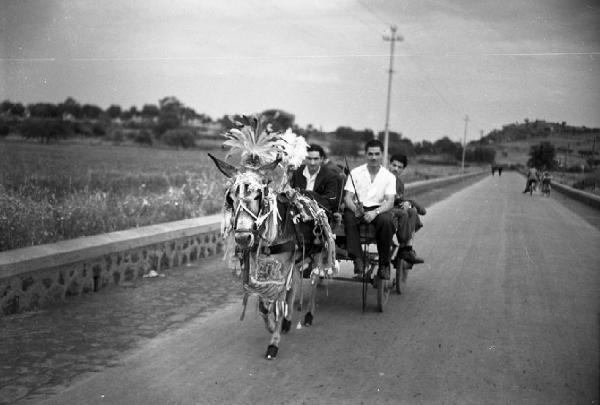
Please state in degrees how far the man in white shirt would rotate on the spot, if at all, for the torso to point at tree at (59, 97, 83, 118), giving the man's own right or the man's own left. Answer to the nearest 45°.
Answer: approximately 135° to the man's own right

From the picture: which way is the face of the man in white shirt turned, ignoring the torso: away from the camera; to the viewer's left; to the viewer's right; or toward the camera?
toward the camera

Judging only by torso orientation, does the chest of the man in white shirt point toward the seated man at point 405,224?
no

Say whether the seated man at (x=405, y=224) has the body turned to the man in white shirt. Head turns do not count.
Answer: no

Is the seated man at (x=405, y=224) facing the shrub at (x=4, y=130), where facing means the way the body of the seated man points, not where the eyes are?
no

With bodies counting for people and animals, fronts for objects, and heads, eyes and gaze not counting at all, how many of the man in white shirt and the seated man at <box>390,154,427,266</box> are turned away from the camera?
0

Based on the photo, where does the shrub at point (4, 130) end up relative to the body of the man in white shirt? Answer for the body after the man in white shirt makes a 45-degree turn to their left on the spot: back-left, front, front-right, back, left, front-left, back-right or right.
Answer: back

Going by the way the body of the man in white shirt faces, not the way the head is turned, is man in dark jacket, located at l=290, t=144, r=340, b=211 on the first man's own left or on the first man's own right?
on the first man's own right

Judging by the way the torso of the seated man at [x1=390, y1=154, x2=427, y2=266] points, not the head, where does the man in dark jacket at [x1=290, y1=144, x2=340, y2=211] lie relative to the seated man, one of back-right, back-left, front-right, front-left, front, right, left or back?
right

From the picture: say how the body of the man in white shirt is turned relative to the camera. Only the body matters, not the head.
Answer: toward the camera

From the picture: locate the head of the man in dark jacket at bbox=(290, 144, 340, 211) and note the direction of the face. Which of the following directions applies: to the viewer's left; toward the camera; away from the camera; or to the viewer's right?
toward the camera

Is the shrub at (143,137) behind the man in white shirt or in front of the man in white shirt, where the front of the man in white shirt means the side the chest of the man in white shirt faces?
behind

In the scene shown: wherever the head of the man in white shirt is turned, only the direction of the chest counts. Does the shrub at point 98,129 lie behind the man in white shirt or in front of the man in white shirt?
behind

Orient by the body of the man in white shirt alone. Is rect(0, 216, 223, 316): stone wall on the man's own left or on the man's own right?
on the man's own right

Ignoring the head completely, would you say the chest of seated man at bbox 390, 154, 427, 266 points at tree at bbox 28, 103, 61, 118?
no

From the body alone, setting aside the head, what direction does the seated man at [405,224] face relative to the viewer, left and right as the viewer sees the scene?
facing the viewer and to the right of the viewer

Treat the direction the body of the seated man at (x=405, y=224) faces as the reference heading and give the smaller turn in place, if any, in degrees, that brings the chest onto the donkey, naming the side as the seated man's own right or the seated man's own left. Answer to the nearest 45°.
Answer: approximately 45° to the seated man's own right
